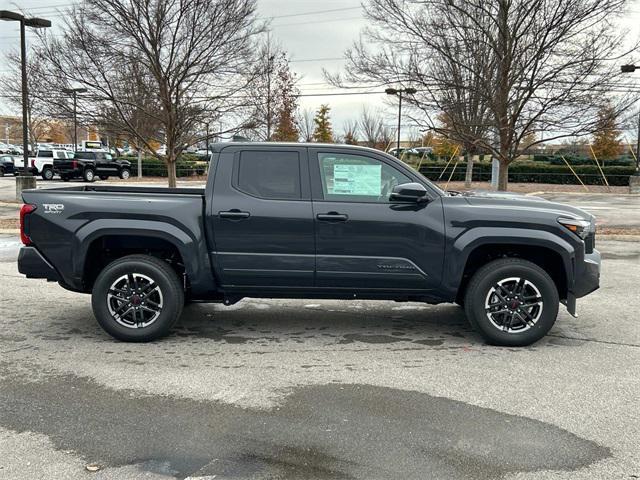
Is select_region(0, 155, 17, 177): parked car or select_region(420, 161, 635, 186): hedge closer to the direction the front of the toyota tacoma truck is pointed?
the hedge

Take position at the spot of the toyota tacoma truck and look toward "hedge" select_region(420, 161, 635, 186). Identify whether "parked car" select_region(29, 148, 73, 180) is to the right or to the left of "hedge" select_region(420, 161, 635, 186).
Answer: left

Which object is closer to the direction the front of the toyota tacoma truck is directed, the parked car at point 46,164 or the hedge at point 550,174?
the hedge

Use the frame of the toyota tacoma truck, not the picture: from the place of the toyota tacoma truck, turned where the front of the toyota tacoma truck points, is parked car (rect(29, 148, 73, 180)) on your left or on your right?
on your left

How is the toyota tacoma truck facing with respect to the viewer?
to the viewer's right

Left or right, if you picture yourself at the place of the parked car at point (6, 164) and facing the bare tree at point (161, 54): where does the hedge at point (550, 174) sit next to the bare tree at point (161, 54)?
left

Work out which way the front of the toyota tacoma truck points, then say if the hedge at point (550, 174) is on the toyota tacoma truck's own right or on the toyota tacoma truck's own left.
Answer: on the toyota tacoma truck's own left

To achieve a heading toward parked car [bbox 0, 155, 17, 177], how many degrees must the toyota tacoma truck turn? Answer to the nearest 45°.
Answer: approximately 135° to its left

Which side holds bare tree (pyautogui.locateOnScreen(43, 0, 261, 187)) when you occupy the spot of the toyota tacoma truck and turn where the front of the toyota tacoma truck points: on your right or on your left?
on your left
